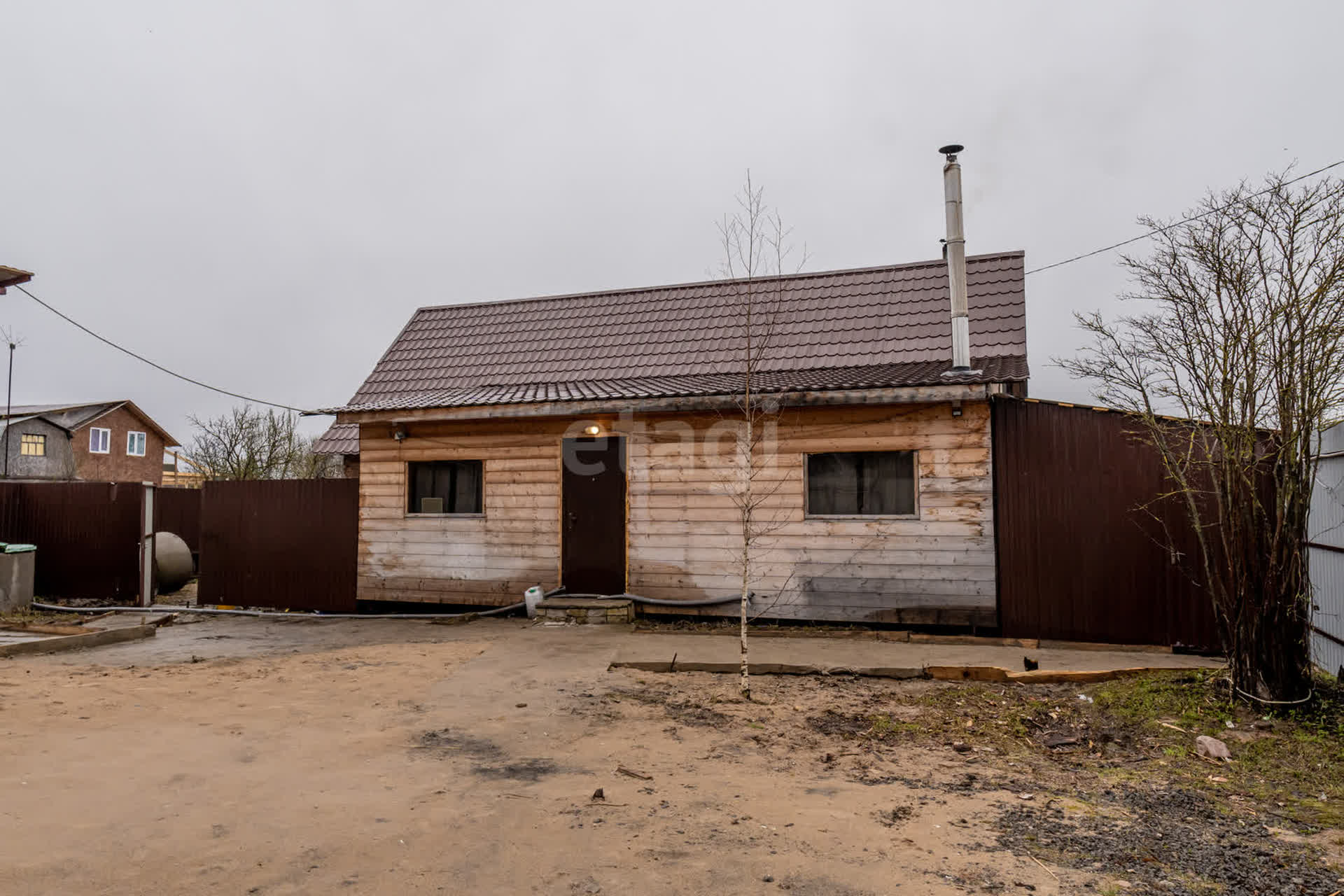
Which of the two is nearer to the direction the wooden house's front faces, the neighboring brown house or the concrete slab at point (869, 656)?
the concrete slab

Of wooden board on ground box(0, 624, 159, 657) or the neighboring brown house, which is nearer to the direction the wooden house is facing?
the wooden board on ground

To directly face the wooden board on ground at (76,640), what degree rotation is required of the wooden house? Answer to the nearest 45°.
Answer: approximately 90° to its right

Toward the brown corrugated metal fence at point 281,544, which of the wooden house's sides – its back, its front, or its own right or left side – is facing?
right

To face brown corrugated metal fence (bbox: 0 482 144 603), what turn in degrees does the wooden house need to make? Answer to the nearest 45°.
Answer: approximately 90° to its right

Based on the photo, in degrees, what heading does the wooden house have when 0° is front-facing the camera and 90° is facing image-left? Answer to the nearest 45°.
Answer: approximately 0°

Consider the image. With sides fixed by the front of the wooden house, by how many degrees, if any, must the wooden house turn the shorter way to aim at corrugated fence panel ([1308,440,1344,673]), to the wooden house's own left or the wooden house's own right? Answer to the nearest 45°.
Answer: approximately 45° to the wooden house's own left

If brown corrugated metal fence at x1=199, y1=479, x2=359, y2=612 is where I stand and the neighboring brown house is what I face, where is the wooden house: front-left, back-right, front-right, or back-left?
back-right

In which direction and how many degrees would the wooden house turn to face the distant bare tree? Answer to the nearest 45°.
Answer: approximately 135° to its right
